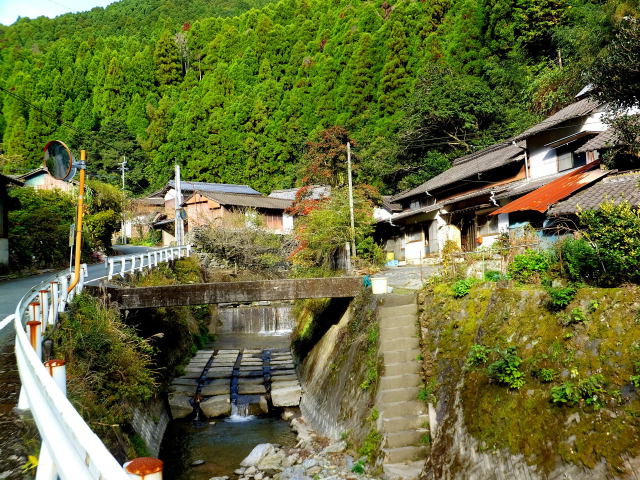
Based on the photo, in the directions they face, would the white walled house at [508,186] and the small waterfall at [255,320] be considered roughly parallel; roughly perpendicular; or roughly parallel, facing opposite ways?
roughly perpendicular

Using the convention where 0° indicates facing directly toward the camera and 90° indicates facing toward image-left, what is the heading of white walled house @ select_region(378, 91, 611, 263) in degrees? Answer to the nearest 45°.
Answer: approximately 45°

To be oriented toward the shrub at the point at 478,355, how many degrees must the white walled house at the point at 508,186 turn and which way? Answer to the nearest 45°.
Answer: approximately 45° to its left

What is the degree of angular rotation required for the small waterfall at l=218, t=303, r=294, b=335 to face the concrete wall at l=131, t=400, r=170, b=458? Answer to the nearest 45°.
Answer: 0° — it already faces it

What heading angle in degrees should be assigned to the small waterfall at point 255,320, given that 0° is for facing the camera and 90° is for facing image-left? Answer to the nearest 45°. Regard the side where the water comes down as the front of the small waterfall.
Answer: approximately 0°

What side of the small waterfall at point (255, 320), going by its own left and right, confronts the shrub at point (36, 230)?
right

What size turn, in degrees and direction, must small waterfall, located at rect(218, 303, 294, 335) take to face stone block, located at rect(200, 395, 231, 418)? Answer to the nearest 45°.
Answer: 0° — it already faces it
